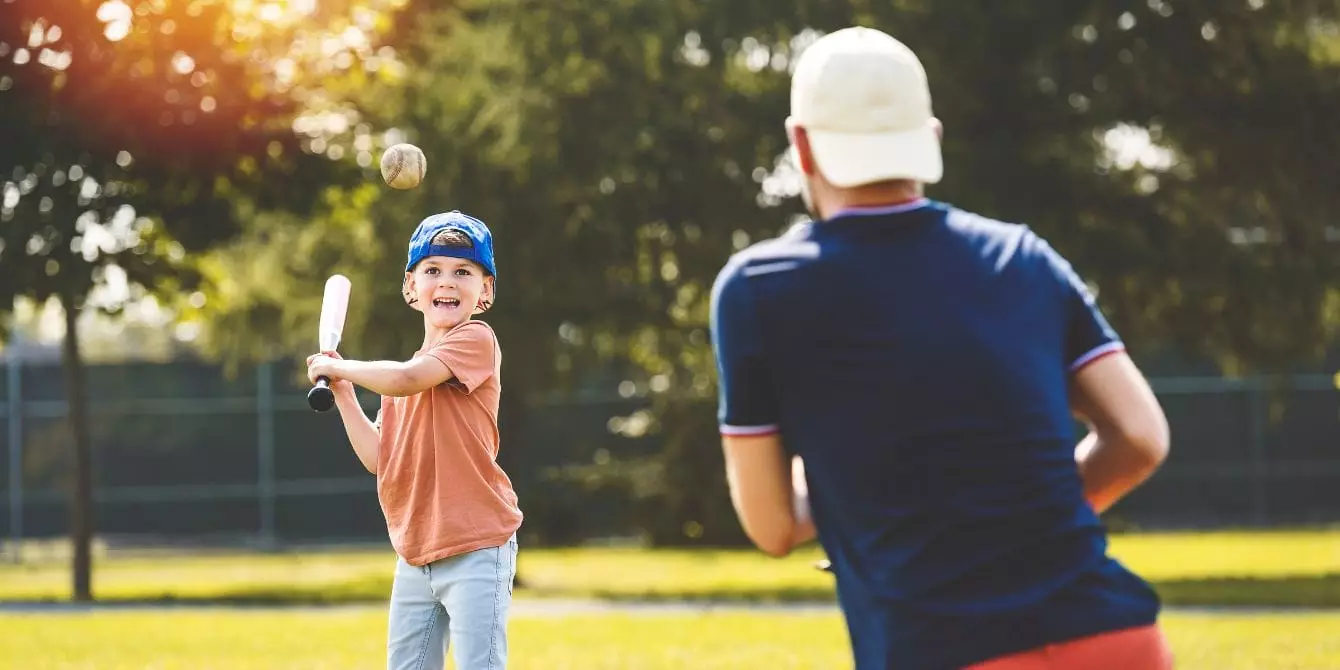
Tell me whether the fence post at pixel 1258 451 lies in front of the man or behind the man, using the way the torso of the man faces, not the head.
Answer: in front

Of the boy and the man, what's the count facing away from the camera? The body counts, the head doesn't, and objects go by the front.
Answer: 1

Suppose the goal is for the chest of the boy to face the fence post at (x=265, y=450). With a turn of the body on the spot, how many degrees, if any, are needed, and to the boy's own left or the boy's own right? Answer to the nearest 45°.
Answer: approximately 135° to the boy's own right

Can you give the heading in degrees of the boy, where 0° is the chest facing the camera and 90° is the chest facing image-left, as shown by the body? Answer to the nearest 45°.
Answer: approximately 45°

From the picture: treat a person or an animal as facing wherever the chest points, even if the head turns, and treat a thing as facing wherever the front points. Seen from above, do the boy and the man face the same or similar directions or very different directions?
very different directions

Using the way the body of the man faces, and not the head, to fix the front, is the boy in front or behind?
in front

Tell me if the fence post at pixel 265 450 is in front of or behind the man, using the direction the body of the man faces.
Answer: in front

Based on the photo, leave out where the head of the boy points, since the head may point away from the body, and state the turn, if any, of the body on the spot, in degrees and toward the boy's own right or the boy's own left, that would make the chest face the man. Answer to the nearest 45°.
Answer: approximately 45° to the boy's own left

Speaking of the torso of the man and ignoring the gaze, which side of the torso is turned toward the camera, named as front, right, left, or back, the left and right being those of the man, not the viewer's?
back

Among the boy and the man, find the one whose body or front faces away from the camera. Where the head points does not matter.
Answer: the man
